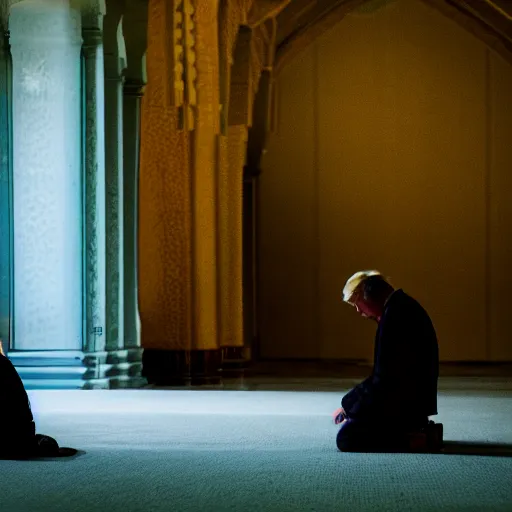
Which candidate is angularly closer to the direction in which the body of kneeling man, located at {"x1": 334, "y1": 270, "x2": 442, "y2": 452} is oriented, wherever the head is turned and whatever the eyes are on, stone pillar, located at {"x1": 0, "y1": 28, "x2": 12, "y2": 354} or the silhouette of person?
the silhouette of person

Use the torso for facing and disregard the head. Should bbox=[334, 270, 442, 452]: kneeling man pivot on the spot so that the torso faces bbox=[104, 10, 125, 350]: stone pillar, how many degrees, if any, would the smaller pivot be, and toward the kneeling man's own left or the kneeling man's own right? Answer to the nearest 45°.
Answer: approximately 45° to the kneeling man's own right

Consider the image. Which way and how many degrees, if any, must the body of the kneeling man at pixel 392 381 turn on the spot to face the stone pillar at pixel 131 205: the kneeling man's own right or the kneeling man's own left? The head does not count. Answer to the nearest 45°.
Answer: approximately 45° to the kneeling man's own right

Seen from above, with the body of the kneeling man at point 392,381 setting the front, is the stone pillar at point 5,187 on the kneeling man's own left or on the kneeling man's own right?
on the kneeling man's own right

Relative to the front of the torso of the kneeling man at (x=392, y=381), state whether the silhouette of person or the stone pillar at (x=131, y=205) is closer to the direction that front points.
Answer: the silhouette of person

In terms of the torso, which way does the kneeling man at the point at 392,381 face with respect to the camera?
to the viewer's left

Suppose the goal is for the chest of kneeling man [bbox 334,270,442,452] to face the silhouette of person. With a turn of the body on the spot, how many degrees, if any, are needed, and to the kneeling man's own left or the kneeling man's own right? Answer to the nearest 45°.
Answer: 0° — they already face them

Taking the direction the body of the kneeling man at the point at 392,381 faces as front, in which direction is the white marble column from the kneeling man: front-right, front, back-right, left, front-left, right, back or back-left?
front-right

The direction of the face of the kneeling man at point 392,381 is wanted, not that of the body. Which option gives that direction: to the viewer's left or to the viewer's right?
to the viewer's left

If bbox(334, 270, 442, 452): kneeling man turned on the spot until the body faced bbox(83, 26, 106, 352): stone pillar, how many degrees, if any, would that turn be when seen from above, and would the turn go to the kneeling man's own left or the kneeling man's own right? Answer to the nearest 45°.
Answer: approximately 45° to the kneeling man's own right
